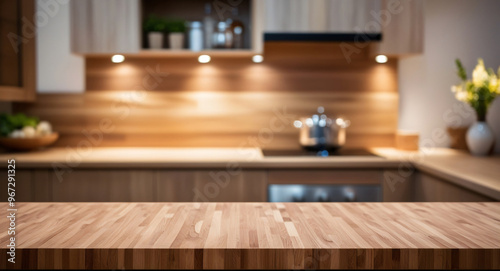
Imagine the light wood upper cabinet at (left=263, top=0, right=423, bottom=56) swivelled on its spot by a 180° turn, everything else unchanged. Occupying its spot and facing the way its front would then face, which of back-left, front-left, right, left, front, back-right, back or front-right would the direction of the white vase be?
right

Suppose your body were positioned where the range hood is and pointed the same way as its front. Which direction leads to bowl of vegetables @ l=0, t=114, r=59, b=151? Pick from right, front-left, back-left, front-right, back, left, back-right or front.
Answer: right

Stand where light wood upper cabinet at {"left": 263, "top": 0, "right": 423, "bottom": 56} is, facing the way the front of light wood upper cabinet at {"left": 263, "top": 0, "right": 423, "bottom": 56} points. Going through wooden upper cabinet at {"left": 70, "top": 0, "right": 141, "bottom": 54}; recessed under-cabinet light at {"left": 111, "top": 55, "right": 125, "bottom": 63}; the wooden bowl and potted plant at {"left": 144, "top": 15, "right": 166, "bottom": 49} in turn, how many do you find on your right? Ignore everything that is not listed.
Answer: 4

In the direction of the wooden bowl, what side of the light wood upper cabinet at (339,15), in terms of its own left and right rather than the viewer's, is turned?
right

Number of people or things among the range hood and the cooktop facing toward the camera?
2

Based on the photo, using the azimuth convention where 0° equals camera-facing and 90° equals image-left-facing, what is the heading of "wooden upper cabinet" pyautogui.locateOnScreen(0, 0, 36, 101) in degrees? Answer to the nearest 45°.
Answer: approximately 0°

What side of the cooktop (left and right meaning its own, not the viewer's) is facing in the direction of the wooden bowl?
right

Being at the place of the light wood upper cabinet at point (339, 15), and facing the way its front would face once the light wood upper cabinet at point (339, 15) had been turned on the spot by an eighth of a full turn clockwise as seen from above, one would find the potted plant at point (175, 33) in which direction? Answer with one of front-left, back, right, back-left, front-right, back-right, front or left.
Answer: front-right

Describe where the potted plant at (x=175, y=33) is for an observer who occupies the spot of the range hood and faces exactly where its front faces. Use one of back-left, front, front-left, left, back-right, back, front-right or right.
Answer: right
